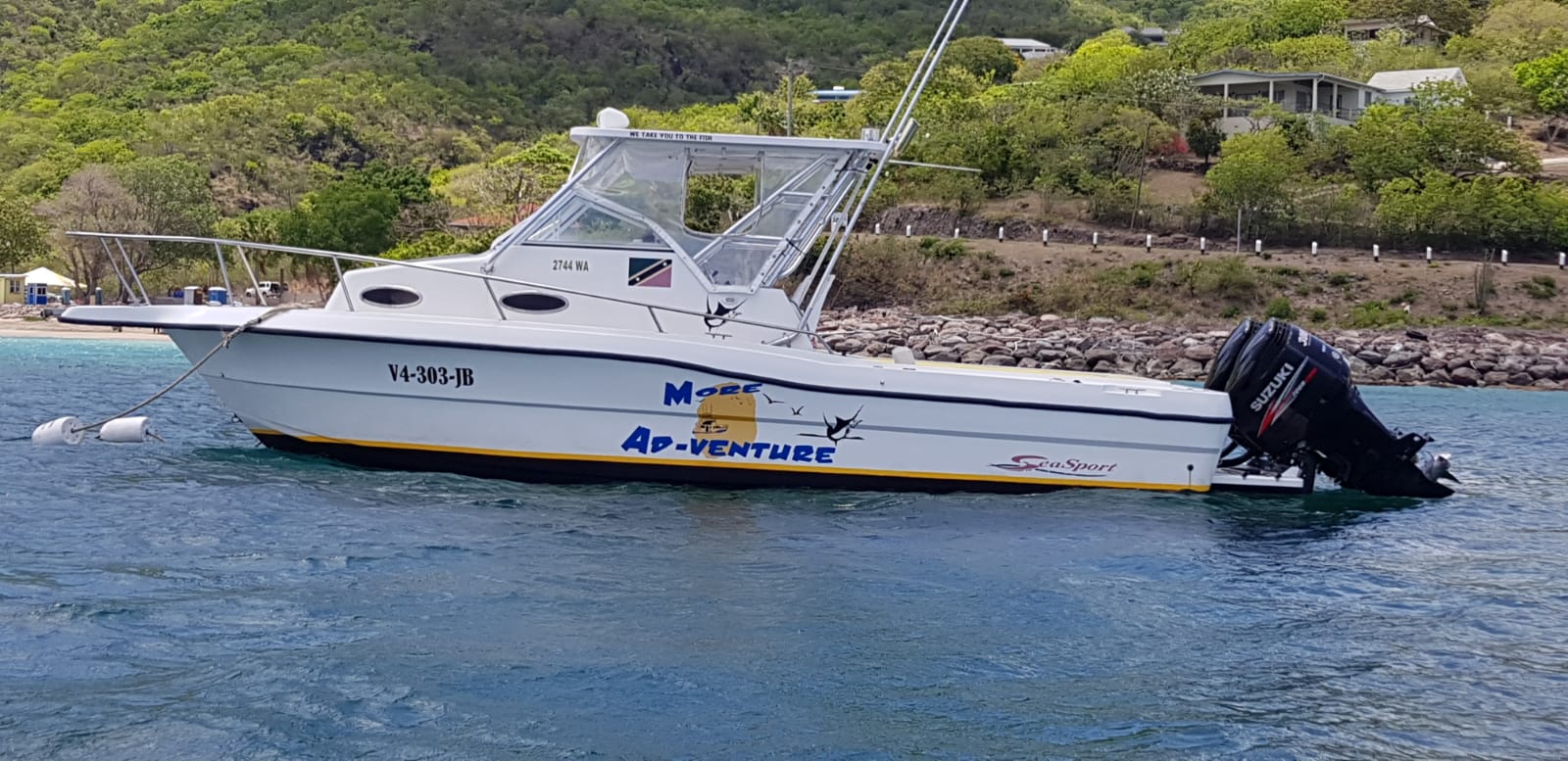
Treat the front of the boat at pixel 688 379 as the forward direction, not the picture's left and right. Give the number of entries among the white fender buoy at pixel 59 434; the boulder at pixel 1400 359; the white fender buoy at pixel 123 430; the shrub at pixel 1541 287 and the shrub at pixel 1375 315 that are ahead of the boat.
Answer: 2

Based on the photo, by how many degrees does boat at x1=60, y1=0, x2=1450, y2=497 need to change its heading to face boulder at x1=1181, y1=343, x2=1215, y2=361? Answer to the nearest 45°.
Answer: approximately 135° to its right

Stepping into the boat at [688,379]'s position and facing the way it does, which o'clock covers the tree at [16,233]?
The tree is roughly at 2 o'clock from the boat.

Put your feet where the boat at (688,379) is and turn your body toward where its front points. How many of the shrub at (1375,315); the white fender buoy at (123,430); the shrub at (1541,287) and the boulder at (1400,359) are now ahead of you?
1

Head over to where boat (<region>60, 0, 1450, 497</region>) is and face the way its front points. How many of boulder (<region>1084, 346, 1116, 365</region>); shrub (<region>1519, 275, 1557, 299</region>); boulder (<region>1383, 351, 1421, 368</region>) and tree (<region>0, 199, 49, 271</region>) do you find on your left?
0

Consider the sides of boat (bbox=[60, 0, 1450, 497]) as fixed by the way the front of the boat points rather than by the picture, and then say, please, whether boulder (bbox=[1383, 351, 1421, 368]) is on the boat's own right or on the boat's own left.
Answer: on the boat's own right

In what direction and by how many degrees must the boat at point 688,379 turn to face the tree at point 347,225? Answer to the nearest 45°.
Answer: approximately 90° to its right

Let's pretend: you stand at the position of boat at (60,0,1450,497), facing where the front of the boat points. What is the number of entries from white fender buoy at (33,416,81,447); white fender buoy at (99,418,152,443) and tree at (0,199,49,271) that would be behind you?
0

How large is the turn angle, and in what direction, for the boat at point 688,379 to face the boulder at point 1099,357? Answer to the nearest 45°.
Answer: approximately 90° to its right

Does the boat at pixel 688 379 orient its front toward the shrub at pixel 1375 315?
no

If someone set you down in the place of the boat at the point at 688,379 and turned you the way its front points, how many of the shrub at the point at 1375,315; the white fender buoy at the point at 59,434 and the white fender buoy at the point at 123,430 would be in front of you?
2

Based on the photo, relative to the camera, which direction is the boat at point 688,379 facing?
to the viewer's left

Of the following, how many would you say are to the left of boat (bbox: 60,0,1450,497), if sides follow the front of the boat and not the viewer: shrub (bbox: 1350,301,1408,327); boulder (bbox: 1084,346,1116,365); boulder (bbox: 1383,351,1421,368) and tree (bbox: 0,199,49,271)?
0

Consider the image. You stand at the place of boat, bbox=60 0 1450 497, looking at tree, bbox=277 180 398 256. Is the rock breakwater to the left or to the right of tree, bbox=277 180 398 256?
right

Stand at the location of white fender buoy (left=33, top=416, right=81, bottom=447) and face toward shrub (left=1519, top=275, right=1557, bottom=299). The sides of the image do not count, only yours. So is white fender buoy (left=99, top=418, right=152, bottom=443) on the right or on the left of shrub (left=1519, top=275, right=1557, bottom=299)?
right

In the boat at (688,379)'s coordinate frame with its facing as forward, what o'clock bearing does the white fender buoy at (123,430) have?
The white fender buoy is roughly at 12 o'clock from the boat.

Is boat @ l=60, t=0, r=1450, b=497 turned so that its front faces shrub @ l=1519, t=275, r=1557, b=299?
no

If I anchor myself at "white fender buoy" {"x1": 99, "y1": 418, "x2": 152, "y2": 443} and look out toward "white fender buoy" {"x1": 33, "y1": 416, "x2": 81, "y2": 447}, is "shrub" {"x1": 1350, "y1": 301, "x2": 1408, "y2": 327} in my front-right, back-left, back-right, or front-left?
back-right

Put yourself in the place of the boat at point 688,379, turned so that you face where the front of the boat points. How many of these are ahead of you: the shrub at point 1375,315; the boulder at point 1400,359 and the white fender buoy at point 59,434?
1

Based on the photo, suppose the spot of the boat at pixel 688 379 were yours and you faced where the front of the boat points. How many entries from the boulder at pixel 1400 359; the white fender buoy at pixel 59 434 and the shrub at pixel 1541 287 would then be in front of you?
1
